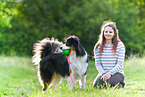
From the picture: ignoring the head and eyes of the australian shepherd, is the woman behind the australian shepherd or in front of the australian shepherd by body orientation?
in front

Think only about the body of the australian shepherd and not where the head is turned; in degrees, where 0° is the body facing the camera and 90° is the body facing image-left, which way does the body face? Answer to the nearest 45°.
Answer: approximately 270°

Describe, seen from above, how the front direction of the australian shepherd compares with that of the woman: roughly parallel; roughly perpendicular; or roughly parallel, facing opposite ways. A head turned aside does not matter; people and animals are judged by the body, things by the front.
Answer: roughly perpendicular

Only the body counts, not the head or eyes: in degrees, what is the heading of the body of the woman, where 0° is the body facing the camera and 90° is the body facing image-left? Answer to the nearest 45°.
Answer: approximately 0°

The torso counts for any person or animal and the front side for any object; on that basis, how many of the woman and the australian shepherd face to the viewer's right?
1

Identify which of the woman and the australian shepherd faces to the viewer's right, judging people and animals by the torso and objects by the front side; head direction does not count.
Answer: the australian shepherd

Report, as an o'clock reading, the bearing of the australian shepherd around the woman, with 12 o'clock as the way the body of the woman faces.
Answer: The australian shepherd is roughly at 3 o'clock from the woman.
